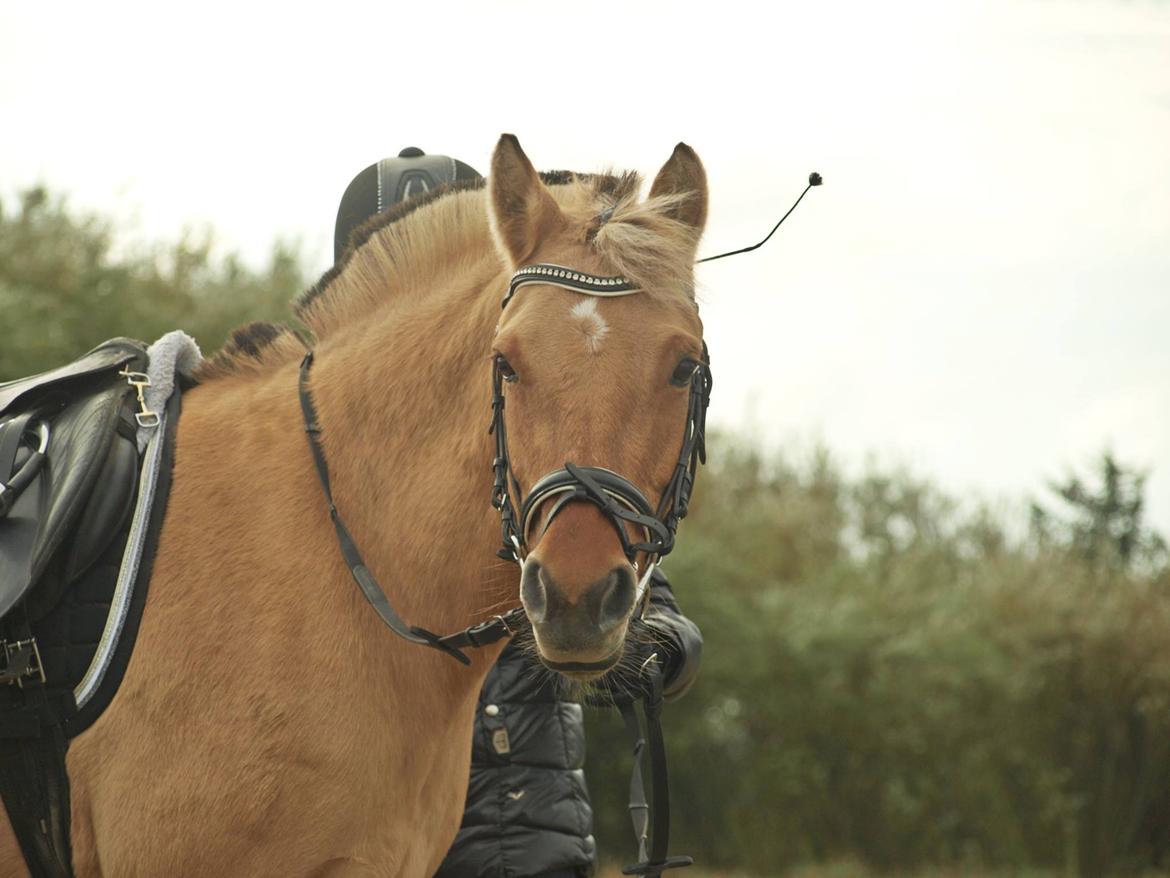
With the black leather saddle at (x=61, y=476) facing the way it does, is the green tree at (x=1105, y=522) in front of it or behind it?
in front

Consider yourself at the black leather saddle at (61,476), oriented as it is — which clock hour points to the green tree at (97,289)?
The green tree is roughly at 9 o'clock from the black leather saddle.

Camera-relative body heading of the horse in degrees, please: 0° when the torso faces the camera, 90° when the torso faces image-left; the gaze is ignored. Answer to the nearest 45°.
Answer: approximately 315°

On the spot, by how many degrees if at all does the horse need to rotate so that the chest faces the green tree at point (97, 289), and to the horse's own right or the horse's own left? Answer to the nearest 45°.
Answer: approximately 135° to the horse's own left

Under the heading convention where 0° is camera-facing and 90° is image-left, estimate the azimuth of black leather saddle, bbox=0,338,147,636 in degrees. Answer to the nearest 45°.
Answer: approximately 270°

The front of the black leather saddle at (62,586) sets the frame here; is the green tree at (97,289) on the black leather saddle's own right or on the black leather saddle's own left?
on the black leather saddle's own left

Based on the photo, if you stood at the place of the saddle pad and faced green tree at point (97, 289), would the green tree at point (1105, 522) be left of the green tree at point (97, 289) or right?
right
